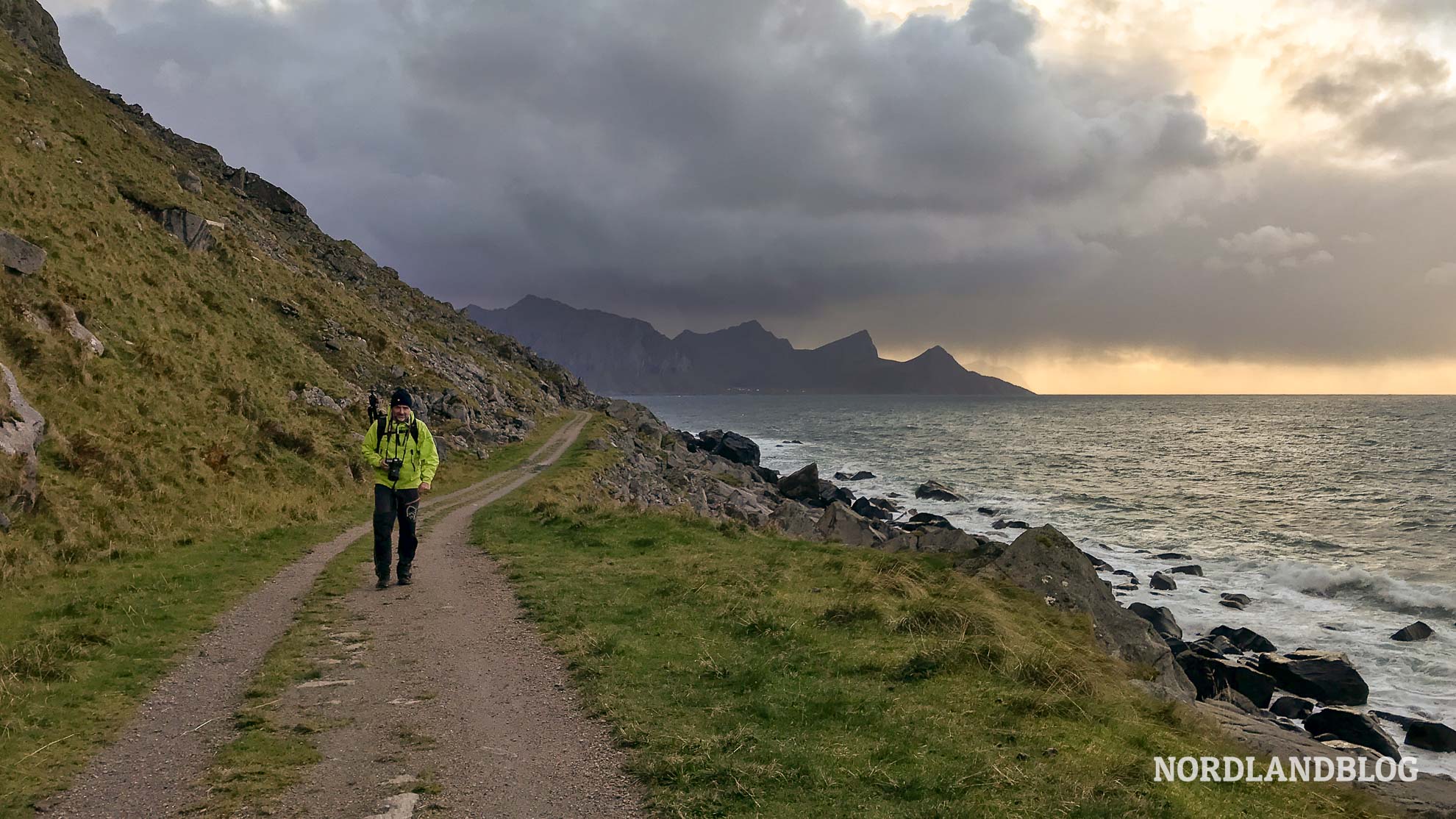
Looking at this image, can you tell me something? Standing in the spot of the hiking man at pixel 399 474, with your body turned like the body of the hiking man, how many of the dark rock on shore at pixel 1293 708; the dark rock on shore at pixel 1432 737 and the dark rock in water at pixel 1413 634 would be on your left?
3

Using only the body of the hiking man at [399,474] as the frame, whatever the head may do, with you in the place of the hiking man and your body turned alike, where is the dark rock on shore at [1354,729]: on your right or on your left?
on your left

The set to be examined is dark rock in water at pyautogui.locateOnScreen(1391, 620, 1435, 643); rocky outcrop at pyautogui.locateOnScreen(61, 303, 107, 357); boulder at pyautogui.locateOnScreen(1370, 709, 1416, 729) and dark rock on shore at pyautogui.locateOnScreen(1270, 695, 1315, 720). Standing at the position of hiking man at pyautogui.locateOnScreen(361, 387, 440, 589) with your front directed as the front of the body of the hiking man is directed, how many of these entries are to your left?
3

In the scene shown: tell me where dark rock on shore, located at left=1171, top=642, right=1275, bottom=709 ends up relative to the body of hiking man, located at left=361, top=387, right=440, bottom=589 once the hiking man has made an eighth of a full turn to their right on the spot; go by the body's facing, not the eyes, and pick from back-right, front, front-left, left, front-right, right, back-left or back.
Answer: back-left

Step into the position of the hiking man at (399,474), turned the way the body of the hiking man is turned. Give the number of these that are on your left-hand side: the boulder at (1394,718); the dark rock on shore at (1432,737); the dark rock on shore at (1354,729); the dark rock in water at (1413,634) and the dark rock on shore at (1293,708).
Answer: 5

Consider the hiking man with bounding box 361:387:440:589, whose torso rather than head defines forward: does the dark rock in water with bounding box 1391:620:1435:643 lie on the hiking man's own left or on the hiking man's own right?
on the hiking man's own left

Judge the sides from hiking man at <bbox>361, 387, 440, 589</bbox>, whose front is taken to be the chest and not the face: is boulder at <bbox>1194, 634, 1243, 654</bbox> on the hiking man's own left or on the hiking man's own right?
on the hiking man's own left

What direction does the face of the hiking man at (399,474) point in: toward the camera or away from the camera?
toward the camera

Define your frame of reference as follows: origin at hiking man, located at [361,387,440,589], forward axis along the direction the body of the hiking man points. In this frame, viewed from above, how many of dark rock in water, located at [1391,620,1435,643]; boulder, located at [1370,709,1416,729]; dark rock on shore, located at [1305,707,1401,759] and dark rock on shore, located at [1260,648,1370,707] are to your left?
4

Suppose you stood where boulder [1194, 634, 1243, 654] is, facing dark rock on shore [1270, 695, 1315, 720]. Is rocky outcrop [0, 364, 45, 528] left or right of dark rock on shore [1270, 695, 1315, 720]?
right

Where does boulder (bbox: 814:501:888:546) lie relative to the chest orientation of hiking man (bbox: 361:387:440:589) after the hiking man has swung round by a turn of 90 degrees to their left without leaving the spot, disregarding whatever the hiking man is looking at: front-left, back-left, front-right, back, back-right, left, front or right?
front-left

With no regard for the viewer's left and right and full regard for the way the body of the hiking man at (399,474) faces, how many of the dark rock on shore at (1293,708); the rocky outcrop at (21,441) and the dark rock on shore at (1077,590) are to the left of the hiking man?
2

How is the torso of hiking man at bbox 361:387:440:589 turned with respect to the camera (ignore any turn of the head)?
toward the camera
